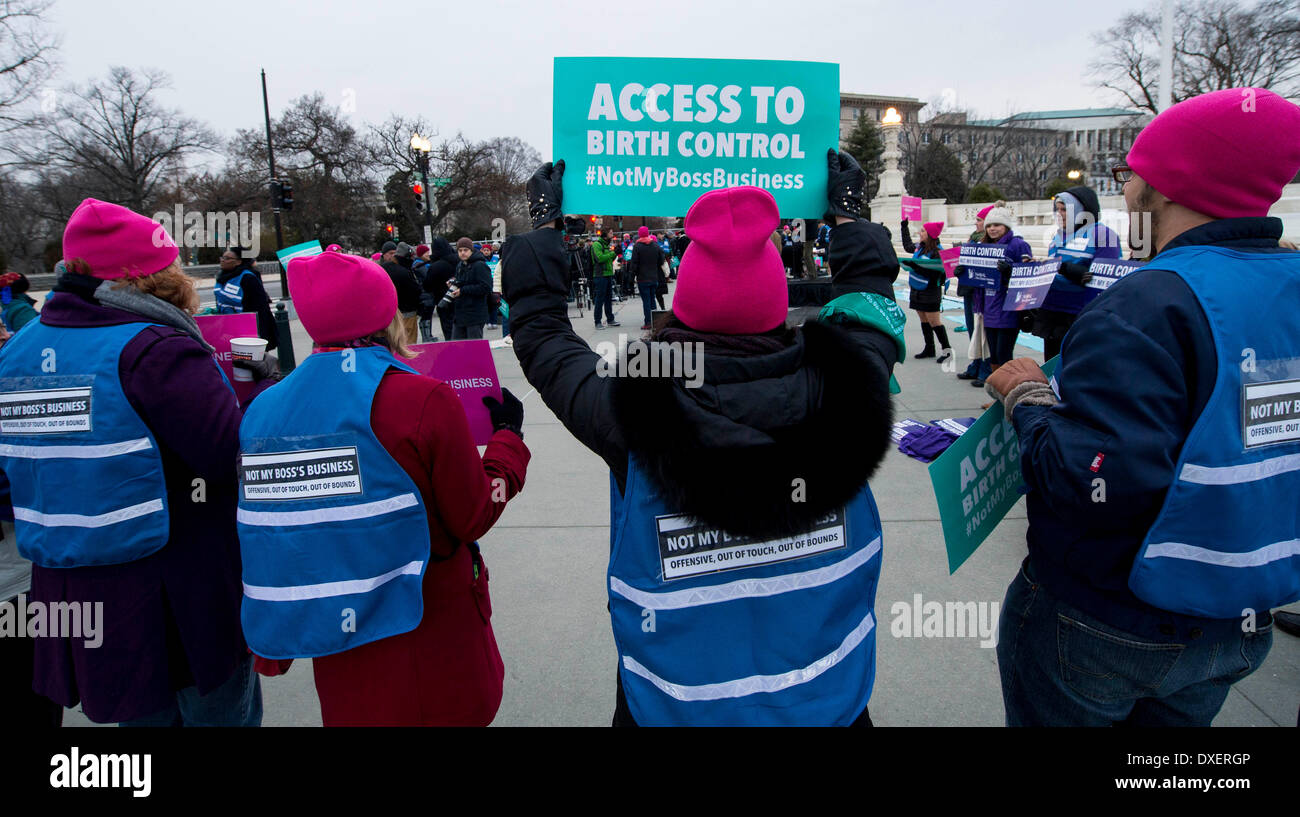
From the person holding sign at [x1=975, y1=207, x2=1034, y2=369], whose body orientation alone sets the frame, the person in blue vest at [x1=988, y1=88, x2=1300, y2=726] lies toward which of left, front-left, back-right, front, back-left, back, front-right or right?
front-left

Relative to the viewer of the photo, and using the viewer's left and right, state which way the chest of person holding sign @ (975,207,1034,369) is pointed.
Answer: facing the viewer and to the left of the viewer

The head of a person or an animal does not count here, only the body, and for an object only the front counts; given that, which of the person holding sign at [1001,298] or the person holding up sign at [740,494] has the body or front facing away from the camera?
the person holding up sign

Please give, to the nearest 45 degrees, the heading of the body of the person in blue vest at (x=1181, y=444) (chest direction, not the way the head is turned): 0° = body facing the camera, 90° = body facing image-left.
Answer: approximately 135°

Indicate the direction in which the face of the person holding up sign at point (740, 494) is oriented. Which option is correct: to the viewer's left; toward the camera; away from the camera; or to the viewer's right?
away from the camera

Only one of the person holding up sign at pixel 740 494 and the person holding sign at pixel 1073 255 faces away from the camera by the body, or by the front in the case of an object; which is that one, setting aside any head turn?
the person holding up sign

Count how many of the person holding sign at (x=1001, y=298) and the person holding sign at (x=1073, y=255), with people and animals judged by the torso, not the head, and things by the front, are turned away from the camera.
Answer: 0

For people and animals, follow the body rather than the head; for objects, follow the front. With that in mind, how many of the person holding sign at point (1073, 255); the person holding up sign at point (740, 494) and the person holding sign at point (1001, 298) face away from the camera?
1

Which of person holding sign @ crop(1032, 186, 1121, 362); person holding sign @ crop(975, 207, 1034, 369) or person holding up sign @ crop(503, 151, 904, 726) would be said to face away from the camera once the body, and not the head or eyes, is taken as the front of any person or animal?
the person holding up sign

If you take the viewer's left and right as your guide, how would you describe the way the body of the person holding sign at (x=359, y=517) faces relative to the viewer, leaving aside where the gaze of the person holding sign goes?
facing away from the viewer and to the right of the viewer

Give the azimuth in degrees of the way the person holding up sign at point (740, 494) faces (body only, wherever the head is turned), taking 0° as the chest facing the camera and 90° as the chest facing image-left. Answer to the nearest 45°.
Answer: approximately 180°

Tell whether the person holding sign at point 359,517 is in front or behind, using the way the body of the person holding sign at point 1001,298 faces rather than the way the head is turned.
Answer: in front

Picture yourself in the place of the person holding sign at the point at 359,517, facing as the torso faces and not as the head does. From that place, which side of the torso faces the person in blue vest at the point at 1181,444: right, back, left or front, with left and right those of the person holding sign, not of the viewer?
right

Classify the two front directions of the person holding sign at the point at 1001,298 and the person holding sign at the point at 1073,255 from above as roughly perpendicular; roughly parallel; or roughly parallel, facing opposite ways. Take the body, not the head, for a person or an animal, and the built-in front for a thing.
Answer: roughly parallel

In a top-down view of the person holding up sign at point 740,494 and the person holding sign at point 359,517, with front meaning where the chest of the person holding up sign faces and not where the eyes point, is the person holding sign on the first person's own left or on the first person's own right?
on the first person's own left

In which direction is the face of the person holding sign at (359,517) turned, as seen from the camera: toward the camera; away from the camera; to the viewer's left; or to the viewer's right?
away from the camera
